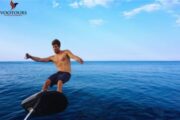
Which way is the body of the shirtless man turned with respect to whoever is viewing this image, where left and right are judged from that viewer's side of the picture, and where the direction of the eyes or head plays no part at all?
facing the viewer and to the left of the viewer
